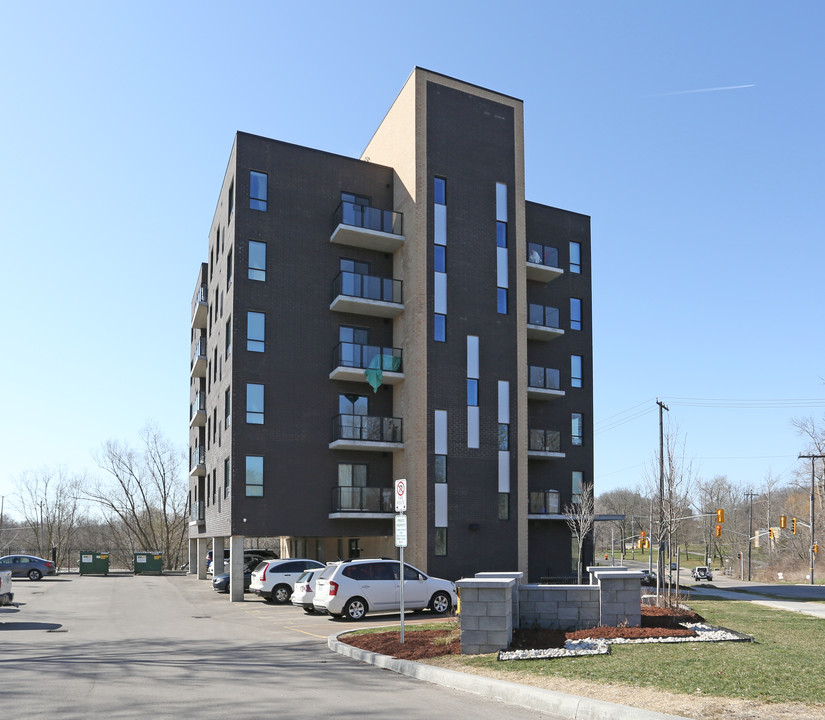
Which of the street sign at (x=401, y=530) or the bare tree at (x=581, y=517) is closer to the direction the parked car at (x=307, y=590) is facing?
the bare tree

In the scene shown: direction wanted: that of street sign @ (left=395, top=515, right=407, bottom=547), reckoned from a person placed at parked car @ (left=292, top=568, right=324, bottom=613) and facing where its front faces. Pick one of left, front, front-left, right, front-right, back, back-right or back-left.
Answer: back-right

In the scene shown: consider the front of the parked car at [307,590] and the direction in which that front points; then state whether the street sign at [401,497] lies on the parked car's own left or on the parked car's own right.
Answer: on the parked car's own right

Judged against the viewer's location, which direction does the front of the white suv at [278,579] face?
facing away from the viewer and to the right of the viewer

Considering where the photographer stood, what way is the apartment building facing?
facing the viewer and to the right of the viewer

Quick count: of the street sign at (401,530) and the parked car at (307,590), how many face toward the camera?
1

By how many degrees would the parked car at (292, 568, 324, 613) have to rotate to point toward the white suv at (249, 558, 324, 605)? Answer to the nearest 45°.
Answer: approximately 45° to its left

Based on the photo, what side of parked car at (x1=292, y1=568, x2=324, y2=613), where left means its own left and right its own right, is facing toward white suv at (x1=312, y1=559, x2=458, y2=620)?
right

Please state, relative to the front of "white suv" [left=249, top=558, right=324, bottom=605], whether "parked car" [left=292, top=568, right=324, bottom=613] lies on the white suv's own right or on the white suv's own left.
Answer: on the white suv's own right

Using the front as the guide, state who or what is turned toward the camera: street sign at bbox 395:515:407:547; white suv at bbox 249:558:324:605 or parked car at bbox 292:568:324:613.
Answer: the street sign

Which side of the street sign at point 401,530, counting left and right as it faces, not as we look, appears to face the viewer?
front

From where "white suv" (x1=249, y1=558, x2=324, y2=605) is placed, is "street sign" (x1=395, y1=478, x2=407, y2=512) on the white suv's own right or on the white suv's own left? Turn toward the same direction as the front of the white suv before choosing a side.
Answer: on the white suv's own right
